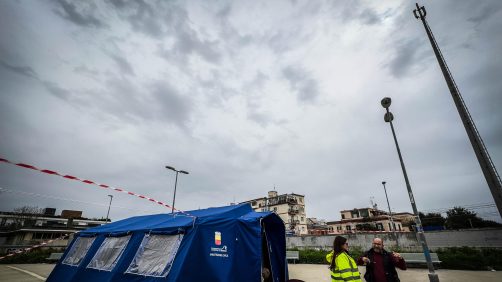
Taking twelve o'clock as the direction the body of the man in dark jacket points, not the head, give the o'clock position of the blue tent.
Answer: The blue tent is roughly at 3 o'clock from the man in dark jacket.

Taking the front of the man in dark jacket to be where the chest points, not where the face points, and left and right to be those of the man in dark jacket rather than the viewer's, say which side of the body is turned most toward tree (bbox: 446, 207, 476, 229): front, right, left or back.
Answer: back

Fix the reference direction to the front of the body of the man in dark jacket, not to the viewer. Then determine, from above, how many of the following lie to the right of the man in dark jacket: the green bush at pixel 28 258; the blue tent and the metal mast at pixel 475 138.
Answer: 2

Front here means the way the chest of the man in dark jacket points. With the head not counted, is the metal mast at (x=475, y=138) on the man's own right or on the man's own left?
on the man's own left

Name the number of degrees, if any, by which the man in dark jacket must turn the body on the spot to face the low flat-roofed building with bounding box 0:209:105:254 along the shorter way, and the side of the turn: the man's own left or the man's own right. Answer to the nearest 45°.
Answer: approximately 90° to the man's own right

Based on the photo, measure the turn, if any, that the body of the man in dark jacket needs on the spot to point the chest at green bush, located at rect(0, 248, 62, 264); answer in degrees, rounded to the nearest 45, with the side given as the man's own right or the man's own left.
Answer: approximately 90° to the man's own right

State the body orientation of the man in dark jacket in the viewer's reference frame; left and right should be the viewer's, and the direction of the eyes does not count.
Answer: facing the viewer

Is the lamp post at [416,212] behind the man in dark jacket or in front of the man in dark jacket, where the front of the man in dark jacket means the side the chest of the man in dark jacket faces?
behind

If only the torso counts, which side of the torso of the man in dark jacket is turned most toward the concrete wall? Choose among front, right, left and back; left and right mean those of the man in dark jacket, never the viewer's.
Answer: back

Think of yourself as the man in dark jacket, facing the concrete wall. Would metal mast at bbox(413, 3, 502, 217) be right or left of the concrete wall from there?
right

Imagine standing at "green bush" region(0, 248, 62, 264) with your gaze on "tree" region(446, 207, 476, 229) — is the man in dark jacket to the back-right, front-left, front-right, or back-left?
front-right
